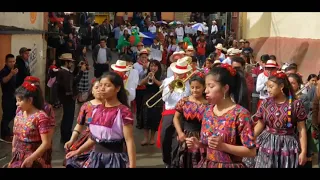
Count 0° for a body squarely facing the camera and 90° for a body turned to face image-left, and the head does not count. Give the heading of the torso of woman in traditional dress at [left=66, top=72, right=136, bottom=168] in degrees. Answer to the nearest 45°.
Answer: approximately 45°

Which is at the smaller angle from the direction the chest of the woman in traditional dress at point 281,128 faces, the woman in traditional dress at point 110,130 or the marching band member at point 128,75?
the woman in traditional dress

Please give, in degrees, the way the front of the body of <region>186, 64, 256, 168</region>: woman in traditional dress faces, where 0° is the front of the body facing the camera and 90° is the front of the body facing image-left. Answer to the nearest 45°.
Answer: approximately 45°

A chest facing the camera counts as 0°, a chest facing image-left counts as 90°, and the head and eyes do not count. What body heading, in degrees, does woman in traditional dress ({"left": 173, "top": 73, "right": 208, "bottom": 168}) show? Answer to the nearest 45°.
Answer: approximately 0°

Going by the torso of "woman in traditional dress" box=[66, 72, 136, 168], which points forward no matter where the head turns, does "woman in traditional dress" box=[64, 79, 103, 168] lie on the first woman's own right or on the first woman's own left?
on the first woman's own right
